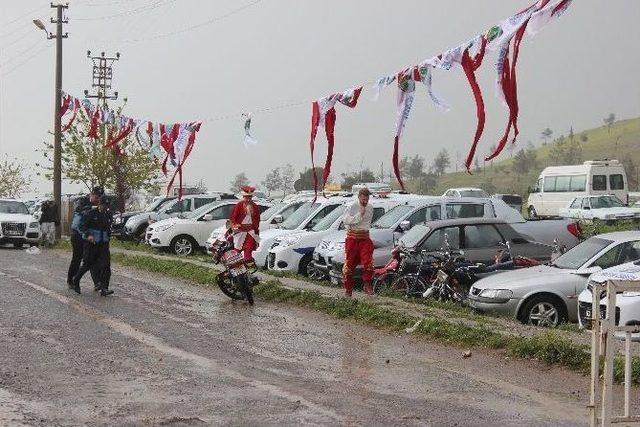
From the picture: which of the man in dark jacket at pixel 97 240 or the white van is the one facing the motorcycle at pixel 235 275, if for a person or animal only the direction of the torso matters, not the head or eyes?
the man in dark jacket

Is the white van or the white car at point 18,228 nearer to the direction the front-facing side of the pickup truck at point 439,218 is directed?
the white car

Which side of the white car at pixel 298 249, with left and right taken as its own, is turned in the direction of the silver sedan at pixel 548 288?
left

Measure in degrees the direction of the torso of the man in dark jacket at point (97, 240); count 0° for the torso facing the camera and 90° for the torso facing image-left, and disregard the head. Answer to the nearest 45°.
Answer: approximately 315°

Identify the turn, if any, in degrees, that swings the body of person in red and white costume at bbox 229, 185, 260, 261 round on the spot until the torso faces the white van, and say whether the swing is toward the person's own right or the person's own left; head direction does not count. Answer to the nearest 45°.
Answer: approximately 135° to the person's own left

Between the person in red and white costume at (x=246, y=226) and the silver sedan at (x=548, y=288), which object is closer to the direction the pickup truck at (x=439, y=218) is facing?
the person in red and white costume

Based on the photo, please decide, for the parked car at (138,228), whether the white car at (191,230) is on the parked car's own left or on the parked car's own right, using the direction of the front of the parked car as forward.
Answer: on the parked car's own left

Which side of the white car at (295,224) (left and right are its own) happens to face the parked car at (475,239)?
left

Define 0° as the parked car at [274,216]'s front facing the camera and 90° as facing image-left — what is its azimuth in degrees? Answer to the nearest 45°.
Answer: approximately 45°

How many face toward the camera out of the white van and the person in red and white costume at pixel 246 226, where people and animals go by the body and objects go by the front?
1
